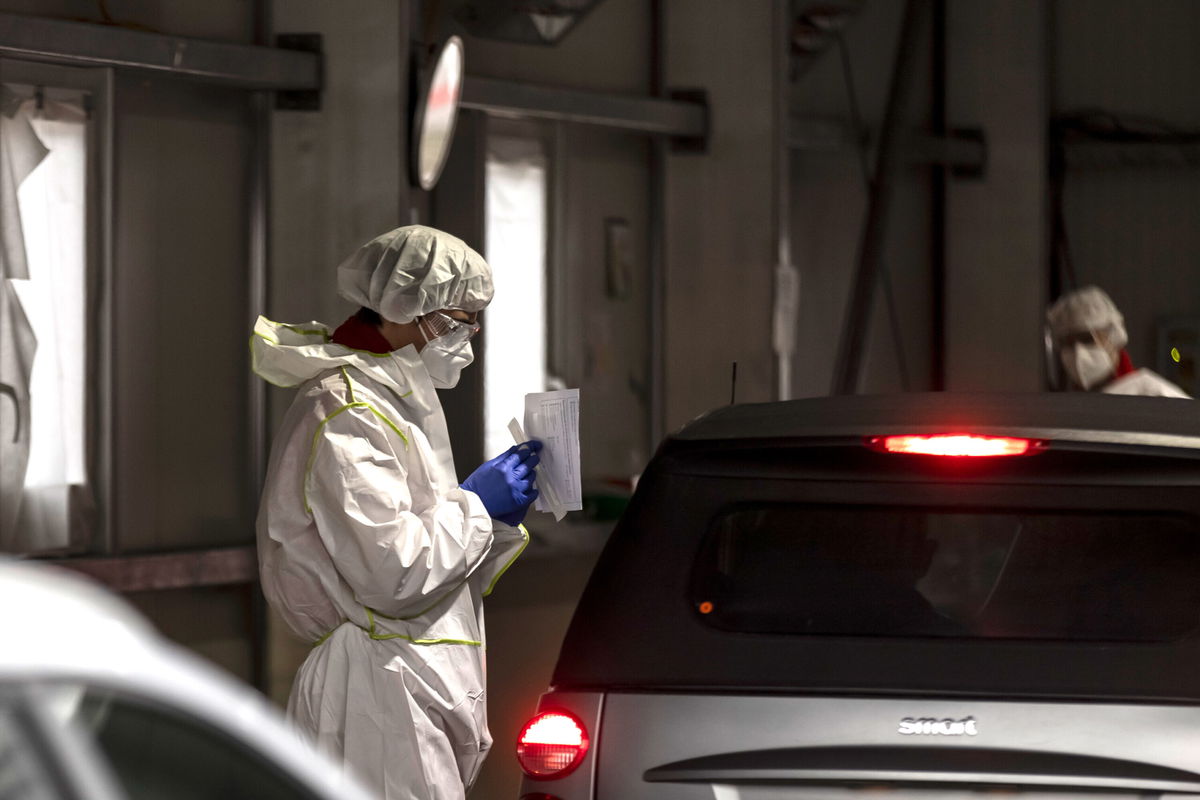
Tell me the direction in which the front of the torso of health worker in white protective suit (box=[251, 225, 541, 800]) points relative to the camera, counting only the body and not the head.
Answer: to the viewer's right

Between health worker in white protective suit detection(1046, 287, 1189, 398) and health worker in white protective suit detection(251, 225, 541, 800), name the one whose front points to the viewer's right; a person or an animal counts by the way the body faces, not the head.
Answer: health worker in white protective suit detection(251, 225, 541, 800)

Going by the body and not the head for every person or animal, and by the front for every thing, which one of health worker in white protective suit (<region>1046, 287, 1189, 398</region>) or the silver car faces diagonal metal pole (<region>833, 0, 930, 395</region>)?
the silver car

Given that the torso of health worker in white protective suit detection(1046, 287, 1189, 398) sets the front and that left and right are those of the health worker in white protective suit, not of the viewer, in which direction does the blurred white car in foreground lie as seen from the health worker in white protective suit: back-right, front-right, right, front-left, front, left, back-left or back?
front-left

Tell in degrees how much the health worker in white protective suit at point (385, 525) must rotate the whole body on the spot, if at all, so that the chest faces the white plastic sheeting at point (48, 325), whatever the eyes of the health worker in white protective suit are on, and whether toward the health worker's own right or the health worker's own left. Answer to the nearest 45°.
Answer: approximately 135° to the health worker's own left

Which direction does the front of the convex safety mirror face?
to the viewer's right

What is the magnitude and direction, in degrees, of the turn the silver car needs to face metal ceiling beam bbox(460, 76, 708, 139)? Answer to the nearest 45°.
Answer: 0° — it already faces it

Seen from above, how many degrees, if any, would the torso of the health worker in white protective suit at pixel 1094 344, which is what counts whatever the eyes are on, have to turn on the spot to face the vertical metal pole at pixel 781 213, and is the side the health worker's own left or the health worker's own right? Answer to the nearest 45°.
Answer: approximately 90° to the health worker's own right

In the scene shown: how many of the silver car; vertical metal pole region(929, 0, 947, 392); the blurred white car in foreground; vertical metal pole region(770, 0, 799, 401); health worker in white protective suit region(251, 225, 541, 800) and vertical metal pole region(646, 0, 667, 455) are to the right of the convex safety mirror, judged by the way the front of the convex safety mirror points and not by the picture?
3

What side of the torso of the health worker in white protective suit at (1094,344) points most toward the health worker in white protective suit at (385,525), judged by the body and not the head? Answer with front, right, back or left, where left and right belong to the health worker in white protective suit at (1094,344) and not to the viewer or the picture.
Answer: front

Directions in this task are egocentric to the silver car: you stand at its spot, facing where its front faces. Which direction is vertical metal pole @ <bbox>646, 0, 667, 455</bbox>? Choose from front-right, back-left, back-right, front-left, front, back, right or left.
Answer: front

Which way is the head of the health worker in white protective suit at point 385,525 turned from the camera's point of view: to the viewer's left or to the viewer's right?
to the viewer's right
